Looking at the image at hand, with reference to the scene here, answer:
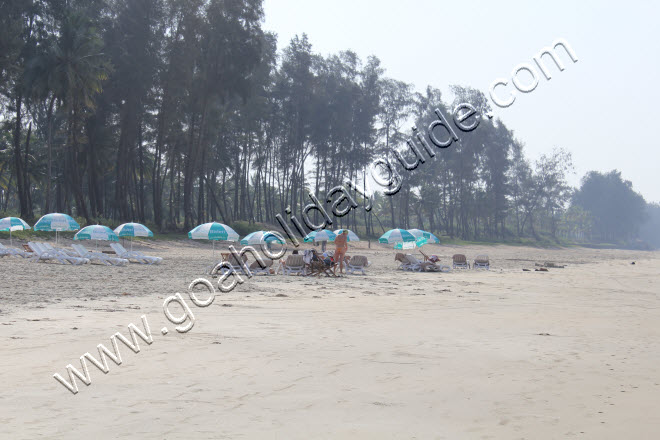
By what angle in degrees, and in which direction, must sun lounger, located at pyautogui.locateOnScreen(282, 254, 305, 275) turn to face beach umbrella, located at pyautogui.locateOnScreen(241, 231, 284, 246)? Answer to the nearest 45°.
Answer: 0° — it already faces it

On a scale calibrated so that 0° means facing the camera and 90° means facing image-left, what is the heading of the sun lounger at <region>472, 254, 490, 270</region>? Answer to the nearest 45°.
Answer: approximately 0°

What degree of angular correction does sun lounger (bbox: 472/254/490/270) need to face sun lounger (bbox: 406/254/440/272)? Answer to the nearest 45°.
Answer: approximately 45° to its right
